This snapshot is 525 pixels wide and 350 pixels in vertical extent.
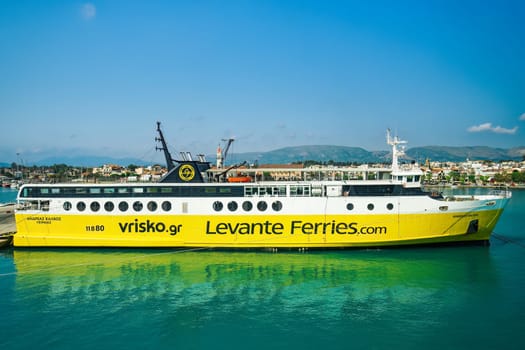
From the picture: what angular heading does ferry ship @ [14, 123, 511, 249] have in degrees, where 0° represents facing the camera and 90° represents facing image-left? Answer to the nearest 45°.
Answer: approximately 270°
